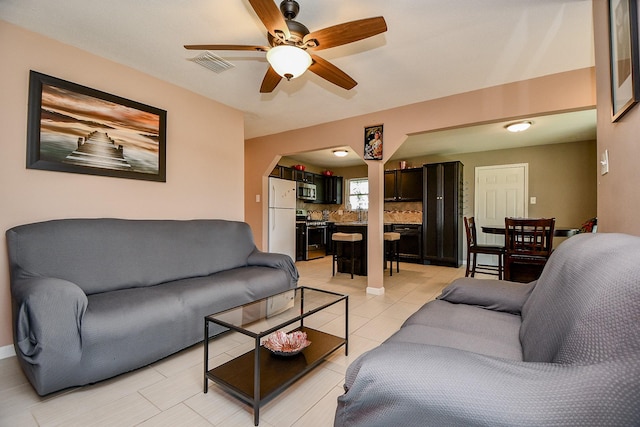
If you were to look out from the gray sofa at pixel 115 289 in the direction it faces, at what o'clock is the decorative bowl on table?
The decorative bowl on table is roughly at 12 o'clock from the gray sofa.

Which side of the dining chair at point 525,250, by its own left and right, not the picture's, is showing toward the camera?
back

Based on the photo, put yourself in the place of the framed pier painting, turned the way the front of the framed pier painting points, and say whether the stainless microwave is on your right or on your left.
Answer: on your left

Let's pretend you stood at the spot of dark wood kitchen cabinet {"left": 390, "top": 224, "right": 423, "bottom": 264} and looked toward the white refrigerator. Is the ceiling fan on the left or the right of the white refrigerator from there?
left

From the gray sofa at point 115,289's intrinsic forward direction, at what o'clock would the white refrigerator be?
The white refrigerator is roughly at 9 o'clock from the gray sofa.

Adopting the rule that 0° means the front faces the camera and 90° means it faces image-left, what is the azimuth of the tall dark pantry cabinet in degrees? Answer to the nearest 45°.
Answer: approximately 0°

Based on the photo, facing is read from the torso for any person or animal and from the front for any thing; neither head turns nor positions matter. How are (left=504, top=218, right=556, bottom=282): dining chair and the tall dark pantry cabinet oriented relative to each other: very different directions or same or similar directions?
very different directions

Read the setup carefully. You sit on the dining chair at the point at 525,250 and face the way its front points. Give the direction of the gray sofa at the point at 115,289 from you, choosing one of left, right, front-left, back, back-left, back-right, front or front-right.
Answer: back-left

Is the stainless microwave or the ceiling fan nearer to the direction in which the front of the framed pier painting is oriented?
the ceiling fan

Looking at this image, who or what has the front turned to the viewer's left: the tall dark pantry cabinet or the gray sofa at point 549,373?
the gray sofa
